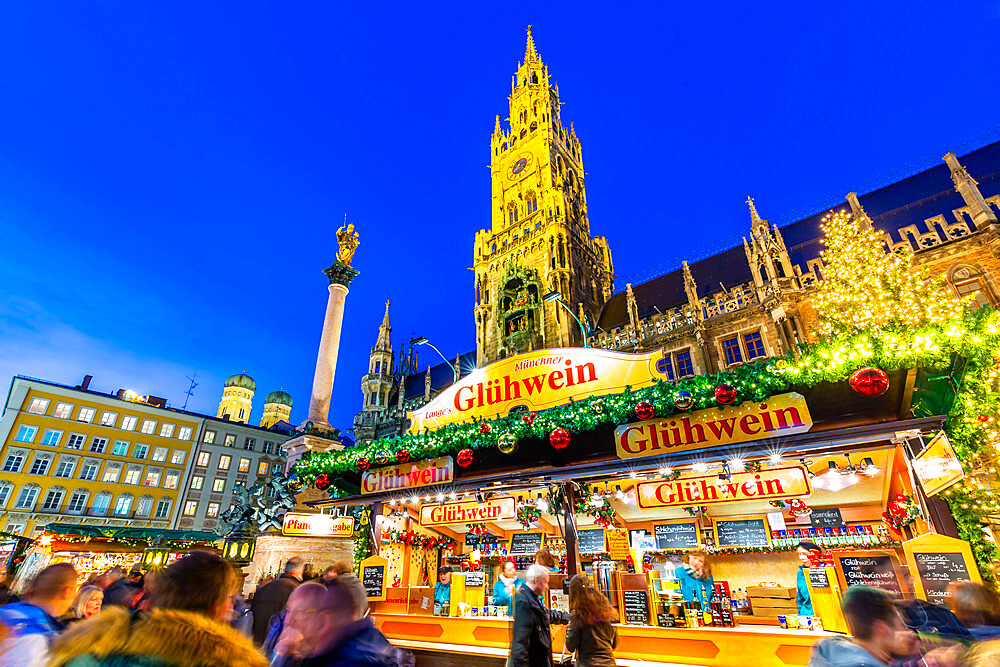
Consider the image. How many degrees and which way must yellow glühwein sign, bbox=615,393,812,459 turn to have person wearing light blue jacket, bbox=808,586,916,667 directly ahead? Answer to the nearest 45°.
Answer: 0° — it already faces them

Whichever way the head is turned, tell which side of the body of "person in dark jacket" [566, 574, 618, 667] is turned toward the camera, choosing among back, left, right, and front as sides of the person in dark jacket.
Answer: back

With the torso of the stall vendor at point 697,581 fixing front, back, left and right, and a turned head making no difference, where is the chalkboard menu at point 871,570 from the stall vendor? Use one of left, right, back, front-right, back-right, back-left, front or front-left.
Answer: back-left

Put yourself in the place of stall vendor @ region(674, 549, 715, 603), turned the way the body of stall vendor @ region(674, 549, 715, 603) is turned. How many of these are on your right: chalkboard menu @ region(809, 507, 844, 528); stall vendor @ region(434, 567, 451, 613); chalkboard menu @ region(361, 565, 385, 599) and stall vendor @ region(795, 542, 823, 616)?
2

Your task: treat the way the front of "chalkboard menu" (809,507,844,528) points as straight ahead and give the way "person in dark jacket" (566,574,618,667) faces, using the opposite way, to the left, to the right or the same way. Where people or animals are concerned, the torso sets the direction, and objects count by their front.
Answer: the opposite way

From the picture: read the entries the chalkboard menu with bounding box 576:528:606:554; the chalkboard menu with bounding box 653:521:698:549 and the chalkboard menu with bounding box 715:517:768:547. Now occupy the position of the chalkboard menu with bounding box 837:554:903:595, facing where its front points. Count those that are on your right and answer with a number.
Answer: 3

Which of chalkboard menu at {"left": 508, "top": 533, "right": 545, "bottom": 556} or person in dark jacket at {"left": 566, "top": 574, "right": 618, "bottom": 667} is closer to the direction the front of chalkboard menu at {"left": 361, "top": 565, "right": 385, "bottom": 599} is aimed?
the person in dark jacket

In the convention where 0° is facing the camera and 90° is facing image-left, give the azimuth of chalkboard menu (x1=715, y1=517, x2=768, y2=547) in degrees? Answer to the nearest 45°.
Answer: approximately 0°

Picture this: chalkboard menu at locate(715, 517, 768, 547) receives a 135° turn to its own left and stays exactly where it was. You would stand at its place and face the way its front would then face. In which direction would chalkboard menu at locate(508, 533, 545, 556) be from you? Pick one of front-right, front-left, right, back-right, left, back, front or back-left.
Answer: back-left

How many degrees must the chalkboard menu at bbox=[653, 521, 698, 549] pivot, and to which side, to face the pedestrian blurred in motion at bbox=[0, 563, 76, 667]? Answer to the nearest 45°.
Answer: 0° — it already faces them

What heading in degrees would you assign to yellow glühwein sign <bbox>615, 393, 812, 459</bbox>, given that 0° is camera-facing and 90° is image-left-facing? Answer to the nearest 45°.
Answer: approximately 0°
